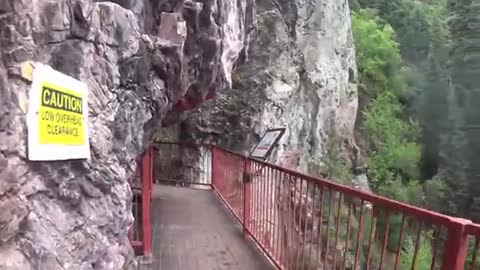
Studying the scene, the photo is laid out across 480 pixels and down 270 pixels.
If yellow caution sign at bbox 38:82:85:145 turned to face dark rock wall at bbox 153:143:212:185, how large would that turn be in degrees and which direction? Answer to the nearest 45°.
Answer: approximately 135° to its left

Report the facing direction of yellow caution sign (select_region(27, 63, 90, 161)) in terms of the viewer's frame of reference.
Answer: facing the viewer and to the right of the viewer

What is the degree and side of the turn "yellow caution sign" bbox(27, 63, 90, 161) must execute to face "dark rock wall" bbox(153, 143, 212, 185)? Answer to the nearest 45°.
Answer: approximately 135° to its left

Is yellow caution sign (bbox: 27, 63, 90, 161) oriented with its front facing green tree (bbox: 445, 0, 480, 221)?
no

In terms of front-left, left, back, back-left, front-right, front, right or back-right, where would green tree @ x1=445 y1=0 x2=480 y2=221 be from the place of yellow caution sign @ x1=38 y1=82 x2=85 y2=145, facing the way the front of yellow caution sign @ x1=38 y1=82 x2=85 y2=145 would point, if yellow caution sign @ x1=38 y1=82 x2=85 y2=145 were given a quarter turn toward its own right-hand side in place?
back

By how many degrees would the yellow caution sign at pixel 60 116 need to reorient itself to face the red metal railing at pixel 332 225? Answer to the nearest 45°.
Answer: approximately 45° to its left

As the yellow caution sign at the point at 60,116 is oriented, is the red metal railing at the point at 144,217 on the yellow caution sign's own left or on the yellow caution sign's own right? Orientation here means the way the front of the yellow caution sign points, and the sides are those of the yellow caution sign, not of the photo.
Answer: on the yellow caution sign's own left

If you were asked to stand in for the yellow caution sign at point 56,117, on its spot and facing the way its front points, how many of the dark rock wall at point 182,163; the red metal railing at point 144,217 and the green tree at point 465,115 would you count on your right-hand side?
0
